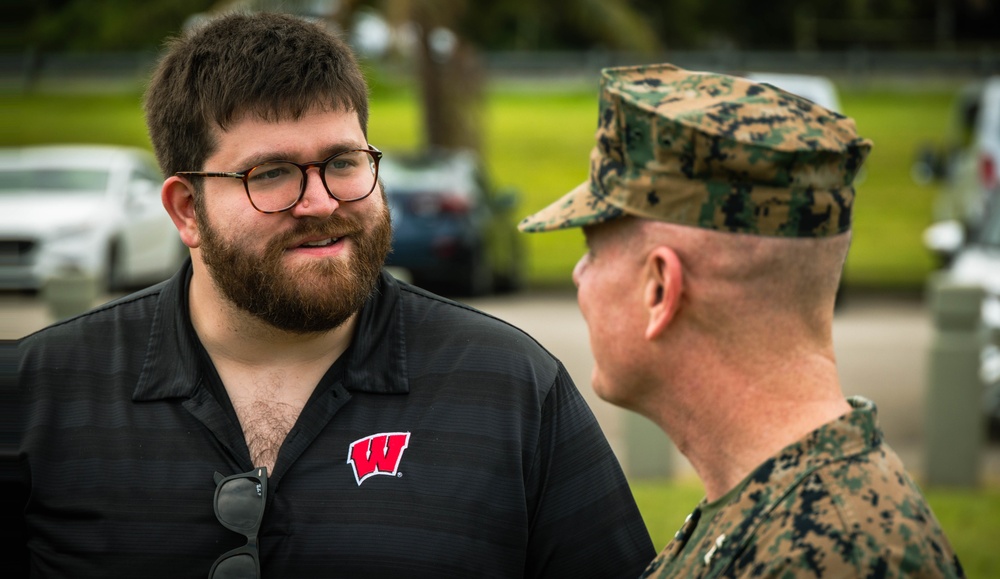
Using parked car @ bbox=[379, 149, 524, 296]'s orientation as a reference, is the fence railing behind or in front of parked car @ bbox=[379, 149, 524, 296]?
in front

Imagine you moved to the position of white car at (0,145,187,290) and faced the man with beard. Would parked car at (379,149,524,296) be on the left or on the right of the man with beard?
left

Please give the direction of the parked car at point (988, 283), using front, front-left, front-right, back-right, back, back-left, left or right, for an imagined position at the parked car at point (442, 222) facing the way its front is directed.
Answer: right

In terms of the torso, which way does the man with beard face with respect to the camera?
toward the camera

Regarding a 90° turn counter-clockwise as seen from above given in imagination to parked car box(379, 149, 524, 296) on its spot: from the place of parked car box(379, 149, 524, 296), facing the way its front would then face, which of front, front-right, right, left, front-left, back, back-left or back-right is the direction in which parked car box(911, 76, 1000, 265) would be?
back-right

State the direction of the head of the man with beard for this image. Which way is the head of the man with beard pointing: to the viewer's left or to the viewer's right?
to the viewer's right

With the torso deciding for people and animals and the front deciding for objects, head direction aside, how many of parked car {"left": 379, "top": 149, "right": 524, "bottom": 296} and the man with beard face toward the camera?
1

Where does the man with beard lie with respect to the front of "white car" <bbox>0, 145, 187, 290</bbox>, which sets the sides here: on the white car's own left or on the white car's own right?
on the white car's own left

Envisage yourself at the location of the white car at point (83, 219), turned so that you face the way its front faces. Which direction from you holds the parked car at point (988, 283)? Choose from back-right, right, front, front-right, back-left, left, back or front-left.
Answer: left

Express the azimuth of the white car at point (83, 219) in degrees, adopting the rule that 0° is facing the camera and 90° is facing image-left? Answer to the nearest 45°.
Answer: approximately 45°

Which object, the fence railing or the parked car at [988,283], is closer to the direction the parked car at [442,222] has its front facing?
the fence railing

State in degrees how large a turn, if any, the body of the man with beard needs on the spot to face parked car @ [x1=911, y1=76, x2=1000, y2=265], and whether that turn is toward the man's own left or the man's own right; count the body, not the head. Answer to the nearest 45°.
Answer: approximately 135° to the man's own left
